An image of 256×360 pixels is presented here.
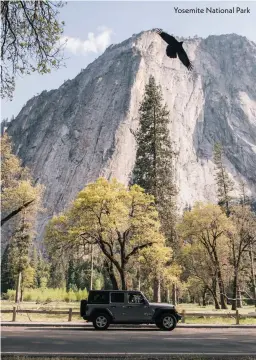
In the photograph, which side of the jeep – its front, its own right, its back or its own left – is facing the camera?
right

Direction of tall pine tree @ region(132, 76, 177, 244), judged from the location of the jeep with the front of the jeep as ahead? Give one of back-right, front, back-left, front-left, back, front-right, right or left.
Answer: left
